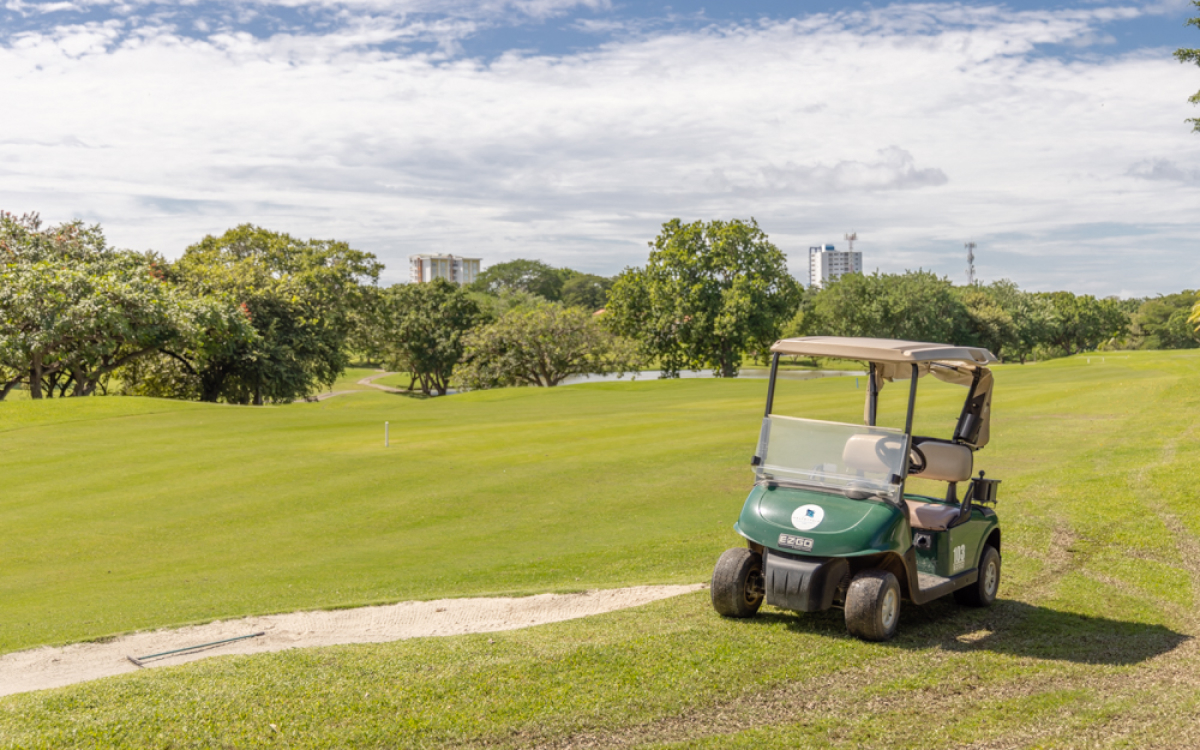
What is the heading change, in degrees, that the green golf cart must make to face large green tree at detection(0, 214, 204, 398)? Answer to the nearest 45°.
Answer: approximately 90° to its right

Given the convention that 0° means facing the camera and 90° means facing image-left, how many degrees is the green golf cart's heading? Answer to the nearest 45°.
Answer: approximately 45°

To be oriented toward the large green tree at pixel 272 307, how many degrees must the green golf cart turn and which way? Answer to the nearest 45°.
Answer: approximately 90° to its right
